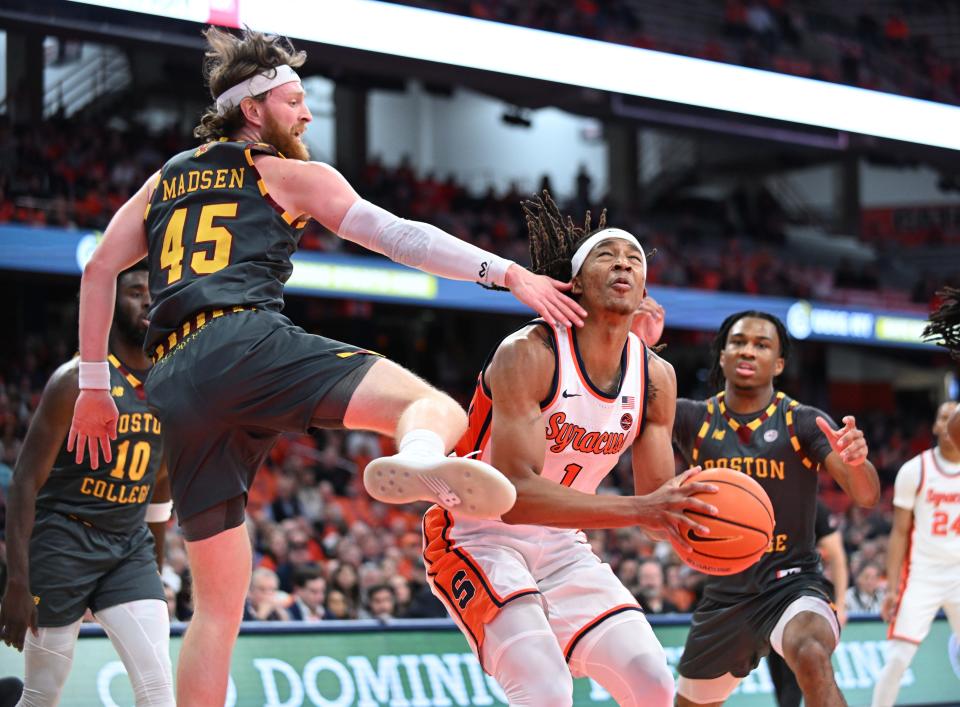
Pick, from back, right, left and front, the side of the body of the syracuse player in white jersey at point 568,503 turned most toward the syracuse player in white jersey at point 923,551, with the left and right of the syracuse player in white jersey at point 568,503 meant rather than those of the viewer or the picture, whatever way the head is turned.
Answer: left

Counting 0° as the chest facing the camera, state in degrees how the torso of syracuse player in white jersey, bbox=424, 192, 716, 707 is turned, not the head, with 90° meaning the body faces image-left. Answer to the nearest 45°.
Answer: approximately 315°

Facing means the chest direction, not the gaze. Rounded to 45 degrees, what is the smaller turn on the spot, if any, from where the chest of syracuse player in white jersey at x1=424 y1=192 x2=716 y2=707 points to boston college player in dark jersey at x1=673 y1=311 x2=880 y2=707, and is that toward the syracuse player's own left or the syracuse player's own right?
approximately 90° to the syracuse player's own left

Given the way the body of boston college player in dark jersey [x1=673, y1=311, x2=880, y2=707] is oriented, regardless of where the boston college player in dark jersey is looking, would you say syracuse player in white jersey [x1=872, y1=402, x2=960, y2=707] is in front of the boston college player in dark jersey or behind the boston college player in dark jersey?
behind

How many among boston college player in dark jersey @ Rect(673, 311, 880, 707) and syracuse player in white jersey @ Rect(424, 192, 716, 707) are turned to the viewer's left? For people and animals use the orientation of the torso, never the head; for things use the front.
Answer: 0

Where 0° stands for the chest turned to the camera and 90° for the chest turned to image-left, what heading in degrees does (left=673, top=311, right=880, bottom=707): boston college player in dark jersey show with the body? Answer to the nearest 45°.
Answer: approximately 0°

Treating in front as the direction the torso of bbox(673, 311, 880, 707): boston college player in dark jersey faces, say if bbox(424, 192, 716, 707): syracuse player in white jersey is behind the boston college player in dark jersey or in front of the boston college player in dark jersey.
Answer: in front
